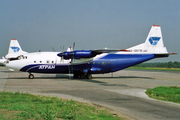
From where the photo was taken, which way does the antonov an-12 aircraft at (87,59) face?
to the viewer's left
